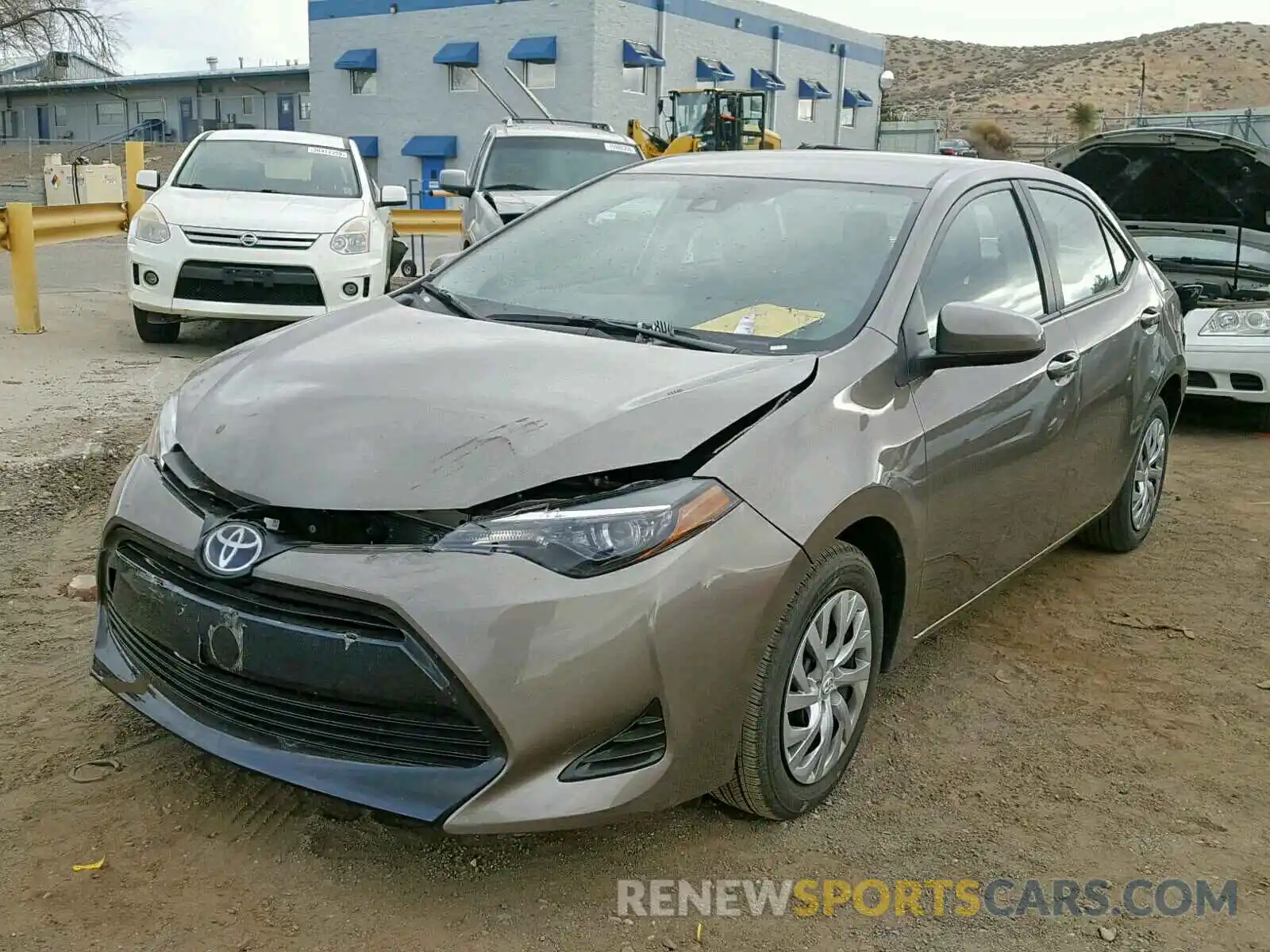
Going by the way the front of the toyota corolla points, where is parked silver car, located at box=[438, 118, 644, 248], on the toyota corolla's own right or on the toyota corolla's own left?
on the toyota corolla's own right

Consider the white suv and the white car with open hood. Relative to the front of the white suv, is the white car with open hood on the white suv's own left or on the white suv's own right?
on the white suv's own left

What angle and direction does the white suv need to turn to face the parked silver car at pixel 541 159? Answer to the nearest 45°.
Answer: approximately 135° to its left

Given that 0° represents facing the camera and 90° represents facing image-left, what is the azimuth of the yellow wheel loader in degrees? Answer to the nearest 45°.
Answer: approximately 45°

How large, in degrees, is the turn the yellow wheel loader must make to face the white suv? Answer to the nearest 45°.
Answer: approximately 45° to its left

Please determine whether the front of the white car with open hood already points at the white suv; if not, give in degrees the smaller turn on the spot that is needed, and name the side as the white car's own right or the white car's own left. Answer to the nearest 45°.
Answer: approximately 90° to the white car's own right

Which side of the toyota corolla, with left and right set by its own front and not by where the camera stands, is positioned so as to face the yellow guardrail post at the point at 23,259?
right

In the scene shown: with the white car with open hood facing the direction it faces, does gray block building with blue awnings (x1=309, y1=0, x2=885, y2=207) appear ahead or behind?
behind

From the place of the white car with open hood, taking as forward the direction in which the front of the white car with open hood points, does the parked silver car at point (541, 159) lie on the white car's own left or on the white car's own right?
on the white car's own right

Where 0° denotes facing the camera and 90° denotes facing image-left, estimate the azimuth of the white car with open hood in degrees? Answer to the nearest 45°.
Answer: approximately 0°

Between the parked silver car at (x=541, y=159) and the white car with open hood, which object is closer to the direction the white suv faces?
the white car with open hood

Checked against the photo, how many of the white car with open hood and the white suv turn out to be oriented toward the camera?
2

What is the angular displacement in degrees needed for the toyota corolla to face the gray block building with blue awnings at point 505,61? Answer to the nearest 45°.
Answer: approximately 135° to its right

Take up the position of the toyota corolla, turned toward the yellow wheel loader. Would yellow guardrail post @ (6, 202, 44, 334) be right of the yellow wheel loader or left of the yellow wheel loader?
left

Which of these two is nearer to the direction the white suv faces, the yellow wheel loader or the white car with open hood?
the white car with open hood
